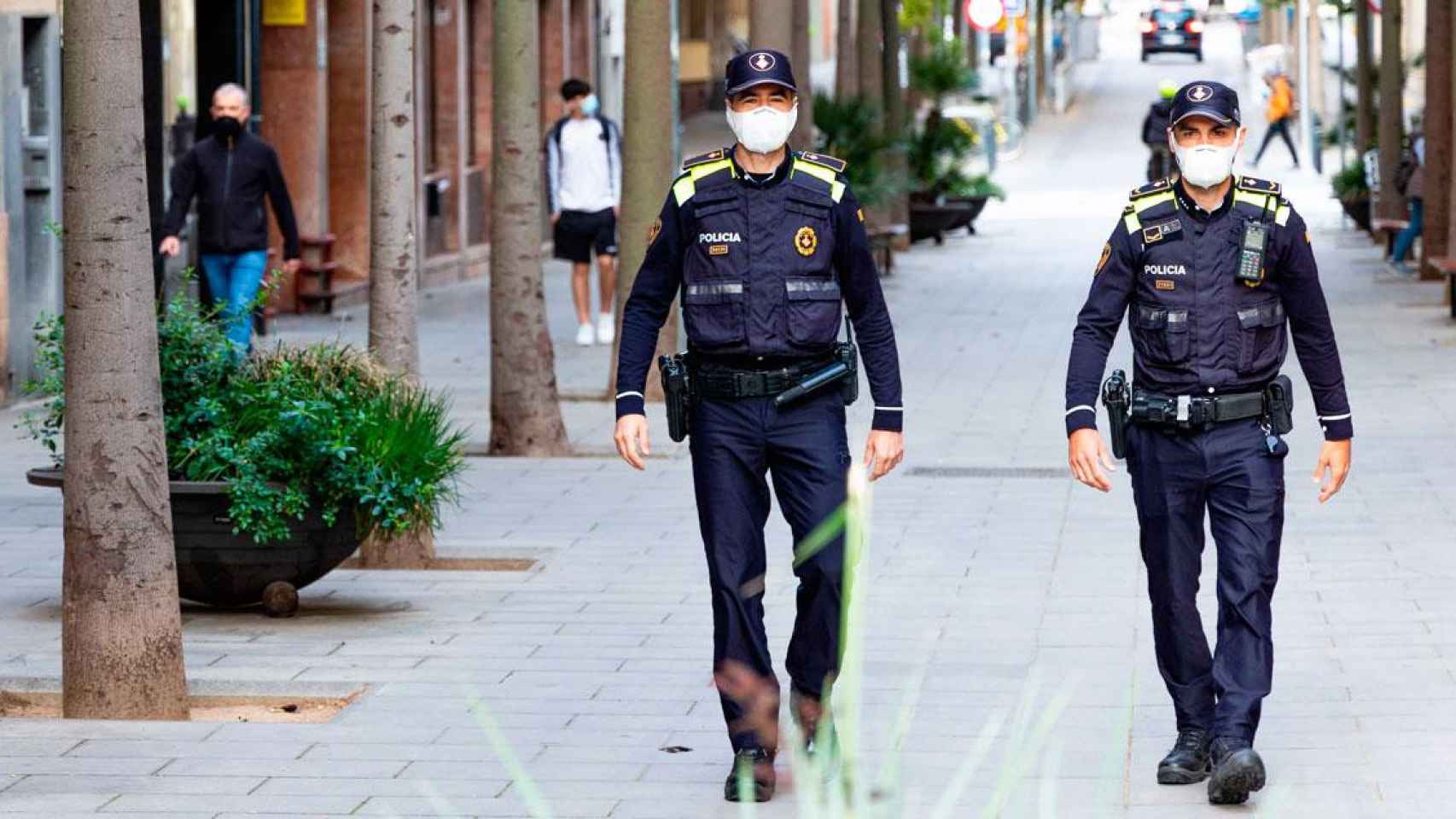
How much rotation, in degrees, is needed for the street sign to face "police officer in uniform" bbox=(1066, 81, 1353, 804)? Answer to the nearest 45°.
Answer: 0° — it already faces them

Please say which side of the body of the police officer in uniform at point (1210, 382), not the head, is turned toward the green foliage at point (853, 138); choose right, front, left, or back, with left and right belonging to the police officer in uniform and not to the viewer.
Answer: back

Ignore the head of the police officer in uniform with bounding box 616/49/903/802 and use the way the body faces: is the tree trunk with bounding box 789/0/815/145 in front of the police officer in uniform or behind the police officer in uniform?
behind

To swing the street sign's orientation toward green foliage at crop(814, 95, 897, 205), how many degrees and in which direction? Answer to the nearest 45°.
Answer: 0° — it already faces it

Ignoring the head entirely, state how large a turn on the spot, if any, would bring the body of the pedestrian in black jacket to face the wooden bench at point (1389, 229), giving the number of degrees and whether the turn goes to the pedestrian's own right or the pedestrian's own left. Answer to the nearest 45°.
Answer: approximately 135° to the pedestrian's own left

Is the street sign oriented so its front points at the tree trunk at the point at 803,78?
yes

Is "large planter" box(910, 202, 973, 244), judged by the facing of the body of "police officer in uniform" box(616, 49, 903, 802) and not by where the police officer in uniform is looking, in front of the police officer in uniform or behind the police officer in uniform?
behind

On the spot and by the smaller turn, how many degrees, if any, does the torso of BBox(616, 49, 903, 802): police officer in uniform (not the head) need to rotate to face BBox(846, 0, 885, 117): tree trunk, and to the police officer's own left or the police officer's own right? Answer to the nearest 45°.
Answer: approximately 180°

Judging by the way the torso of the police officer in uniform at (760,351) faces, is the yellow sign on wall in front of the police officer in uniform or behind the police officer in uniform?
behind

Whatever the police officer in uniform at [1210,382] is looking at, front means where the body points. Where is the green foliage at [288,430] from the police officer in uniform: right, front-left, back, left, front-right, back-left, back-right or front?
back-right
